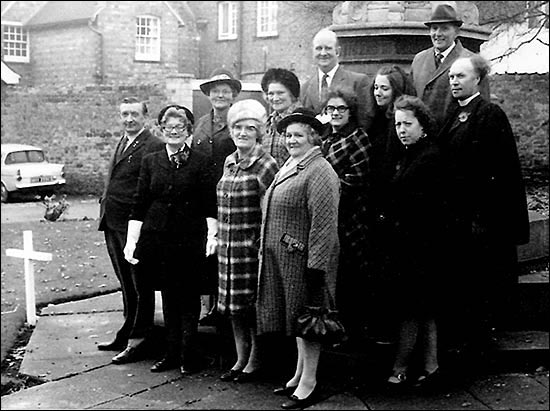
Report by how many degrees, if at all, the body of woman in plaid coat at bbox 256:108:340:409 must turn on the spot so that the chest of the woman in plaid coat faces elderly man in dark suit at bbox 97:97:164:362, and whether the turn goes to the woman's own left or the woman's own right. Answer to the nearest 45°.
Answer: approximately 90° to the woman's own right

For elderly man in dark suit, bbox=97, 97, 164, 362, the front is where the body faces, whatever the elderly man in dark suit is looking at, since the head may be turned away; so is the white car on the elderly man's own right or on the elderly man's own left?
on the elderly man's own right

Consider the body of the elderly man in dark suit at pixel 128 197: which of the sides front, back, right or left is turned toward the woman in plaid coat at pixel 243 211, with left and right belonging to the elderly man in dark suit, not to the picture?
left

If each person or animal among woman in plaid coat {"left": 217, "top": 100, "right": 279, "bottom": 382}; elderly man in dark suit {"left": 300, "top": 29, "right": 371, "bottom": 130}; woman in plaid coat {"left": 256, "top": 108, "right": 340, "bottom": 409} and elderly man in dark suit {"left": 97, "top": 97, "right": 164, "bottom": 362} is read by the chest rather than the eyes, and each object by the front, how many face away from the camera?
0

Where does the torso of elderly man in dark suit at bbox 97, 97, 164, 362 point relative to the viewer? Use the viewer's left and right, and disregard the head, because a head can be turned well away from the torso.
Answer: facing the viewer and to the left of the viewer

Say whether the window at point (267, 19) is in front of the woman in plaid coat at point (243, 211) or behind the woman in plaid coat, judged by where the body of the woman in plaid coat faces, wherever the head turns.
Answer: behind

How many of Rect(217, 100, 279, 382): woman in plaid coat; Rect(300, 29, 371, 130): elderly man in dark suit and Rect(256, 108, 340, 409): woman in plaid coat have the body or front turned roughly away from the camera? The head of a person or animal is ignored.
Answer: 0

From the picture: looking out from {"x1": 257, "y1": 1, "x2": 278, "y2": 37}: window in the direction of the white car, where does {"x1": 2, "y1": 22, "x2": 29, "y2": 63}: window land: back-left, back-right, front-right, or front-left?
front-right
